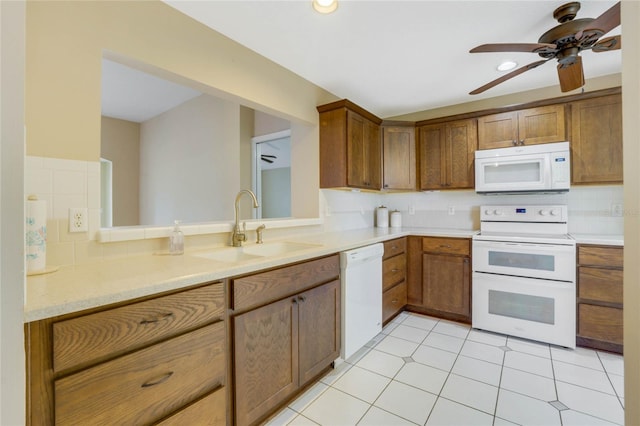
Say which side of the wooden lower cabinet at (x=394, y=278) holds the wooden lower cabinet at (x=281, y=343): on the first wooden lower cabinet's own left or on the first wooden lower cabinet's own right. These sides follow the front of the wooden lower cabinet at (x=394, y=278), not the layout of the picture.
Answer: on the first wooden lower cabinet's own right

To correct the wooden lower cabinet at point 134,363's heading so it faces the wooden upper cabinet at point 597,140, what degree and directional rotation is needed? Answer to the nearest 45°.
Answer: approximately 45° to its left

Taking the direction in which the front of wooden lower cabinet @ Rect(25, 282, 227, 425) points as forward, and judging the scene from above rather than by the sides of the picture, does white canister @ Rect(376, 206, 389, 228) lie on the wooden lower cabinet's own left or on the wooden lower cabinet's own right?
on the wooden lower cabinet's own left

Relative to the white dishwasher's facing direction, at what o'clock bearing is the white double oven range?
The white double oven range is roughly at 10 o'clock from the white dishwasher.

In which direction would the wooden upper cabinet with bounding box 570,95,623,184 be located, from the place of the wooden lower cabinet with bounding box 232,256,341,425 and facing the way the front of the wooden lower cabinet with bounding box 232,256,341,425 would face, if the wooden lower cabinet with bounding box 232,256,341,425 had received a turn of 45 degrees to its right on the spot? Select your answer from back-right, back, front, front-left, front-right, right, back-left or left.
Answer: left

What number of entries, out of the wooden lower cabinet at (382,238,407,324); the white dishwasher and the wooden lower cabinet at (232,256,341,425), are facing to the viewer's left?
0

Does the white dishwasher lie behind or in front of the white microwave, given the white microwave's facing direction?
in front

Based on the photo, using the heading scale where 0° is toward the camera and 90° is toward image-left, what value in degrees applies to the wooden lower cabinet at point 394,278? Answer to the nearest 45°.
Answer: approximately 315°

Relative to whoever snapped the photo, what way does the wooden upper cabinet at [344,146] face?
facing the viewer and to the right of the viewer

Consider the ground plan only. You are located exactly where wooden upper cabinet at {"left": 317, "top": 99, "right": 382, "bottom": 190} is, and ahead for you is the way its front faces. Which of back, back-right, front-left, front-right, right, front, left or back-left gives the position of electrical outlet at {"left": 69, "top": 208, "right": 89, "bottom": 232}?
right

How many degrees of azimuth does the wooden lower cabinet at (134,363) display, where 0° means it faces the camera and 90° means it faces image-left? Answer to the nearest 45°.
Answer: approximately 315°

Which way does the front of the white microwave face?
toward the camera

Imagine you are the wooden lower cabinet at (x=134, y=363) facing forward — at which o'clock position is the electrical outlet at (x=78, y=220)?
The electrical outlet is roughly at 7 o'clock from the wooden lower cabinet.

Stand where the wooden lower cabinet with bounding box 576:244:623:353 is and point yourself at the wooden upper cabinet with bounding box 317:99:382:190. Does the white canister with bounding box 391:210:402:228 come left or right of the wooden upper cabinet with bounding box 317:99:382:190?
right

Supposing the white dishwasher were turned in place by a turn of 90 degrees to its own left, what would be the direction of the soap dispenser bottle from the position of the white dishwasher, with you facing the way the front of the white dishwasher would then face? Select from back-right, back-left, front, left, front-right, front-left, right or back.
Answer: back

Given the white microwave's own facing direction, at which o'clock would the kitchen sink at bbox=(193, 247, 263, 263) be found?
The kitchen sink is roughly at 1 o'clock from the white microwave.
